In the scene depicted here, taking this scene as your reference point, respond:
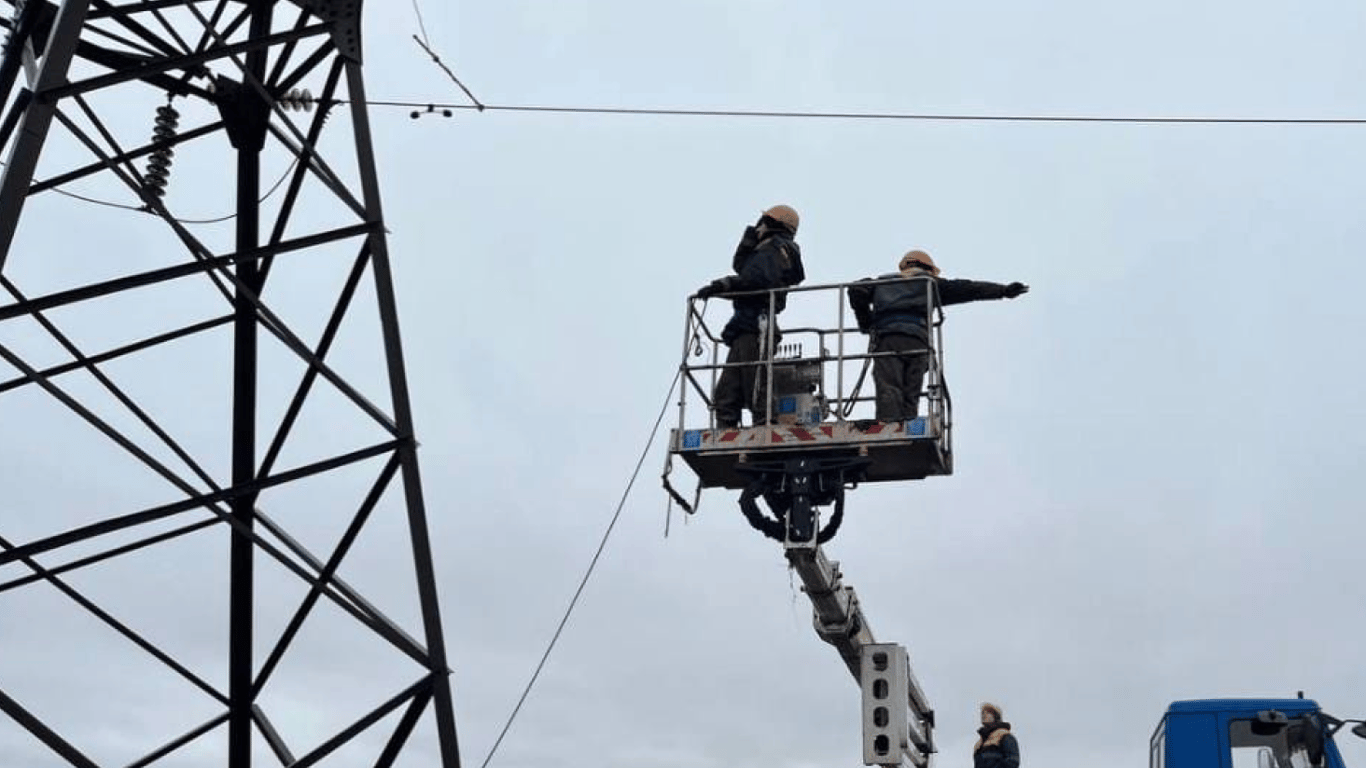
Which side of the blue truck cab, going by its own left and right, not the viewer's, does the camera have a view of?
right

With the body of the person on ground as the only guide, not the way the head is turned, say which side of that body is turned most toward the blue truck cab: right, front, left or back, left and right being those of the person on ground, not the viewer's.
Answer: left

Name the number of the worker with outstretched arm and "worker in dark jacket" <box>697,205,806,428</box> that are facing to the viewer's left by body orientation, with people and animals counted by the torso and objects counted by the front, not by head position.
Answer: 1

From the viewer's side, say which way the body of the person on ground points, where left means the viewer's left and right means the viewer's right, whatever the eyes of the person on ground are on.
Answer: facing the viewer and to the left of the viewer

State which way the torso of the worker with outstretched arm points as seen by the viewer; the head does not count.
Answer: away from the camera

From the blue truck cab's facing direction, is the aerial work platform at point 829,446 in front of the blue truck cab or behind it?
behind

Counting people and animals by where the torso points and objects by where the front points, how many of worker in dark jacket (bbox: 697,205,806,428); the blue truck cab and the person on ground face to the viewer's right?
1

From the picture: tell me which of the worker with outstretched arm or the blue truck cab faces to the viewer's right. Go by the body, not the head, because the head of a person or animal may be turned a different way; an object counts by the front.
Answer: the blue truck cab

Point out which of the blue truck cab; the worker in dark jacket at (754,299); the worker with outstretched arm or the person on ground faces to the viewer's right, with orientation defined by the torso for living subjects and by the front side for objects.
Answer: the blue truck cab

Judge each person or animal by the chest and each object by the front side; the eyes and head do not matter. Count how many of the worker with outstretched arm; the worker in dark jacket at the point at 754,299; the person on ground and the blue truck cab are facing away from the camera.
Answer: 1

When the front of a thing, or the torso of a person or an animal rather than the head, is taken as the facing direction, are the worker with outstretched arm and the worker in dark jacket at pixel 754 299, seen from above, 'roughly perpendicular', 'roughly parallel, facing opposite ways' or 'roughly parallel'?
roughly perpendicular

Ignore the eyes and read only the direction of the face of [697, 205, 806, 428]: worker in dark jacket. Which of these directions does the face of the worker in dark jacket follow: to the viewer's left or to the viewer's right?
to the viewer's left

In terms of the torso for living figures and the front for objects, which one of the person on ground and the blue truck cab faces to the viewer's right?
the blue truck cab

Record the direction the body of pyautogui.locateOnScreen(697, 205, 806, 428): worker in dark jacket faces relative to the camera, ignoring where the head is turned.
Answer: to the viewer's left
